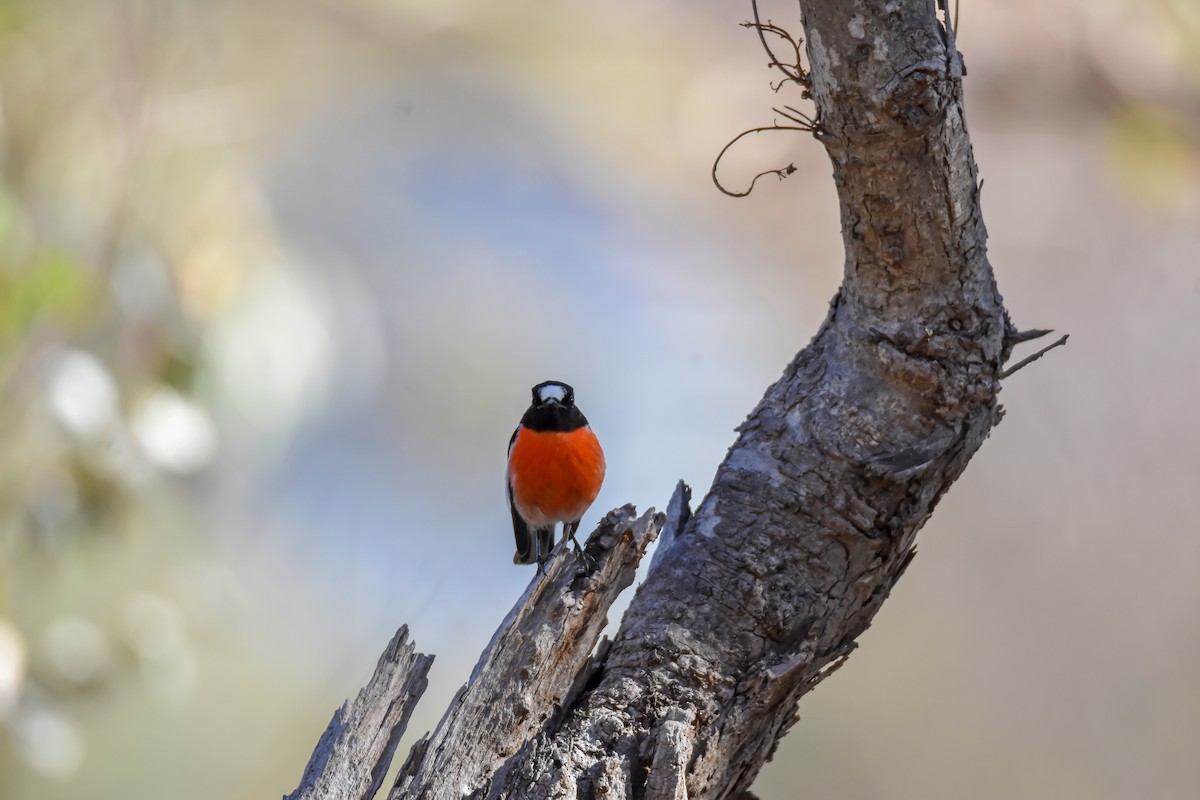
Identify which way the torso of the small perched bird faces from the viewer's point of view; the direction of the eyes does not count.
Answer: toward the camera
